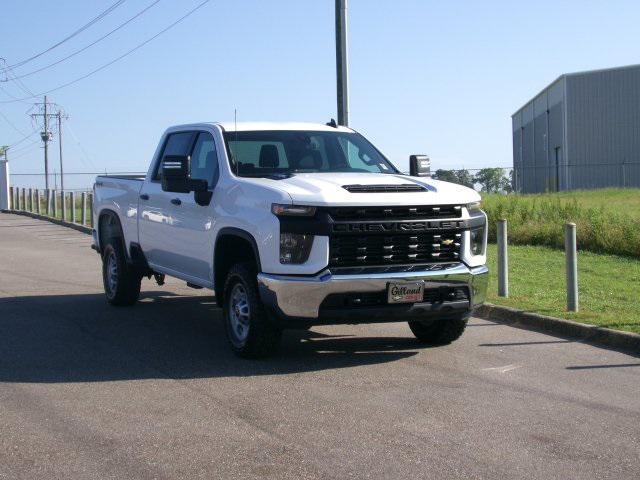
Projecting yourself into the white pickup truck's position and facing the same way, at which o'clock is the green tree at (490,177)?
The green tree is roughly at 8 o'clock from the white pickup truck.

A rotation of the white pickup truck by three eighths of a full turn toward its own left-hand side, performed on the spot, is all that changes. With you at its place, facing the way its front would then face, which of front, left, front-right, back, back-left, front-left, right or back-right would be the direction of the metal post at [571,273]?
front-right

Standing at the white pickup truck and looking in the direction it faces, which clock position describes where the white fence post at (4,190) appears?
The white fence post is roughly at 7 o'clock from the white pickup truck.

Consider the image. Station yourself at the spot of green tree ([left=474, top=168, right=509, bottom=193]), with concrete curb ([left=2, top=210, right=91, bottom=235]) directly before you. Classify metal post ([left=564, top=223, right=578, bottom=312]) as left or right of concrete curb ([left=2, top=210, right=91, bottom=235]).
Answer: left

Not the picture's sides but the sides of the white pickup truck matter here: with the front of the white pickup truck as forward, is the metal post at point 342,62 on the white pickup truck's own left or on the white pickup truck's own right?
on the white pickup truck's own left

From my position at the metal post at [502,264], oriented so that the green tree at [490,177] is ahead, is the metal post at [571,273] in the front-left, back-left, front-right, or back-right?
back-right

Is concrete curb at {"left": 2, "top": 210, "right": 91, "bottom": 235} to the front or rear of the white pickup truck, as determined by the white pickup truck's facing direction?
to the rear

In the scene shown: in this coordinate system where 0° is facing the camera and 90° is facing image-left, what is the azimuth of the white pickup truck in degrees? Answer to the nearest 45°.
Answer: approximately 315°
